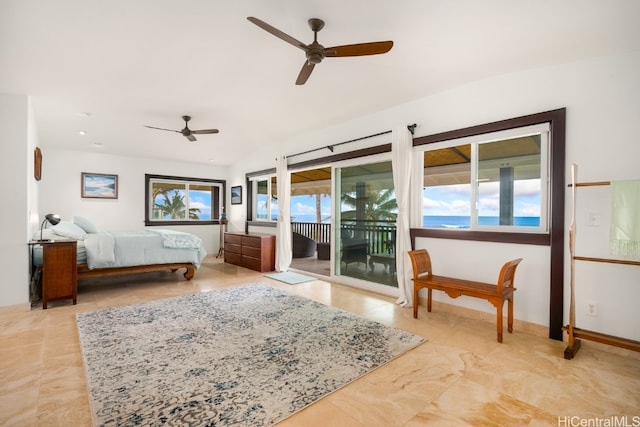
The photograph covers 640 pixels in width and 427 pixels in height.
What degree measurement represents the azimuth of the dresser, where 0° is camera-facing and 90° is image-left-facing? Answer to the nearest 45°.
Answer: approximately 45°

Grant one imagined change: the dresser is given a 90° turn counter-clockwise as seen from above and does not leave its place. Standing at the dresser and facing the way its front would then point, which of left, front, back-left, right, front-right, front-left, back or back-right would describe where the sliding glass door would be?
front

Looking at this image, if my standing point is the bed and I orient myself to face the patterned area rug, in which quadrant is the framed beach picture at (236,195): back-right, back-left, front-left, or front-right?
back-left

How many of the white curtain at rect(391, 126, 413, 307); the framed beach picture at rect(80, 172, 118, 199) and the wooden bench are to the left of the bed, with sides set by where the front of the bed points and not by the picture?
1

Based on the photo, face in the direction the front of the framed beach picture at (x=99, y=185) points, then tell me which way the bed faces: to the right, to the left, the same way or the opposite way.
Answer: to the left

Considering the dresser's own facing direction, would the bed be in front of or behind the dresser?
in front

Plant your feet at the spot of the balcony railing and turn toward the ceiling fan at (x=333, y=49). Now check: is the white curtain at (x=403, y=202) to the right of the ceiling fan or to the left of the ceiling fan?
left

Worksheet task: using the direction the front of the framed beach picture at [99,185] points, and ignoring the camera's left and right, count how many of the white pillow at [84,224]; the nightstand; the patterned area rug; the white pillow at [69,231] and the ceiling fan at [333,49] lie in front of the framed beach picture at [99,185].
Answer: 5

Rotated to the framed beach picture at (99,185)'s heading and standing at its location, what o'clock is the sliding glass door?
The sliding glass door is roughly at 11 o'clock from the framed beach picture.

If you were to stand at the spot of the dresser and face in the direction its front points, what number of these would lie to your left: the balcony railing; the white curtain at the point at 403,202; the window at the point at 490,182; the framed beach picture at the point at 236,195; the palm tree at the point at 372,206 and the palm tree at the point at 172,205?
4

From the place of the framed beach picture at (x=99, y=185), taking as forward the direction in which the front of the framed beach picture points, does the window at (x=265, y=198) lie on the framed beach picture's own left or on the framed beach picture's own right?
on the framed beach picture's own left

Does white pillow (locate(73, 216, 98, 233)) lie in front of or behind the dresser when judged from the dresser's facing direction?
in front

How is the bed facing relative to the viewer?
to the viewer's right

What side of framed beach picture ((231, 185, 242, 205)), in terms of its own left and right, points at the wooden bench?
left

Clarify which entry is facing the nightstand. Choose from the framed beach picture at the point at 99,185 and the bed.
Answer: the framed beach picture
